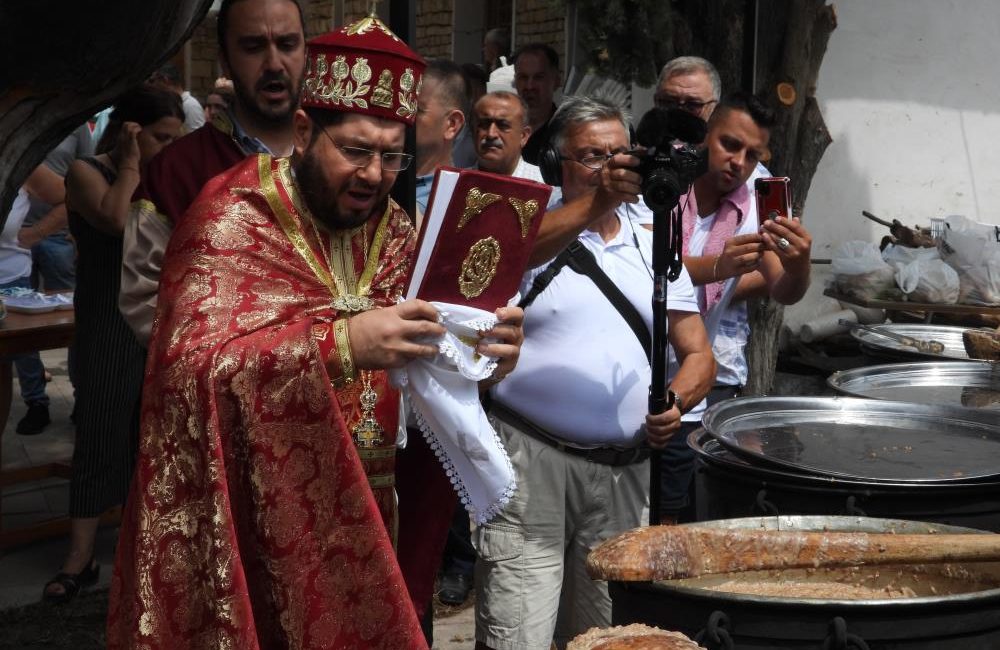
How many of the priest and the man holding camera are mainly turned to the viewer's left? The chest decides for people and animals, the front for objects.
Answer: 0

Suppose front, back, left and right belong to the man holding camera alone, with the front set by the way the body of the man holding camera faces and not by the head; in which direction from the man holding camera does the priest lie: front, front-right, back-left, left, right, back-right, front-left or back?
right

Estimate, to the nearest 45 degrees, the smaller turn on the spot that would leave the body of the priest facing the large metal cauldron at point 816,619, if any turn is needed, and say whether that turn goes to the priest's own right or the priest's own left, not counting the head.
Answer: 0° — they already face it

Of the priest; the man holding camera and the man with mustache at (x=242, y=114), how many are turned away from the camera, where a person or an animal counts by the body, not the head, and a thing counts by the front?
0

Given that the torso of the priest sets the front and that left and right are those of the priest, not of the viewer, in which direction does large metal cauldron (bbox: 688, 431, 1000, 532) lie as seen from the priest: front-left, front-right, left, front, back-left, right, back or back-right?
front-left

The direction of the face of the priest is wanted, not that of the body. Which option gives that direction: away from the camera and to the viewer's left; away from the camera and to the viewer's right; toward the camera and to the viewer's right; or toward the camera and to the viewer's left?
toward the camera and to the viewer's right

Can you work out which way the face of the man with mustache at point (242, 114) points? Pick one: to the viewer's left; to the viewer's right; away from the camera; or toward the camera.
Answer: toward the camera

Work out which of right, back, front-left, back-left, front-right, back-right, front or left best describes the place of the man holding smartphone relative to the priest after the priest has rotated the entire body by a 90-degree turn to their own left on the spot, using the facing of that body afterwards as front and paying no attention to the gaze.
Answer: front

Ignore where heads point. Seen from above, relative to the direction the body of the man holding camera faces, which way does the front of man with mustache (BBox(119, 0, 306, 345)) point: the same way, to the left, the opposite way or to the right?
the same way

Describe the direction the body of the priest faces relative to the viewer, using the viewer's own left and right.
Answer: facing the viewer and to the right of the viewer

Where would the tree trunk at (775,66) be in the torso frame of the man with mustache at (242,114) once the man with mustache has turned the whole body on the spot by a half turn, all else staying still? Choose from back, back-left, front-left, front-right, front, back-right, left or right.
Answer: right

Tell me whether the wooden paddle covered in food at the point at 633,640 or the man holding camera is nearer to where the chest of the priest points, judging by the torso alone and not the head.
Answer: the wooden paddle covered in food

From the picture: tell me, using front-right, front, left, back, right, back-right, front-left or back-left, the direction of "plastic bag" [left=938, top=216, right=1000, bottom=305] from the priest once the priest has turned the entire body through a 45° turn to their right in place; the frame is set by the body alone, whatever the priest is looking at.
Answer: back-left

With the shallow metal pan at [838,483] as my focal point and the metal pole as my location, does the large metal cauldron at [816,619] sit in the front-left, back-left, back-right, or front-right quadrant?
front-right

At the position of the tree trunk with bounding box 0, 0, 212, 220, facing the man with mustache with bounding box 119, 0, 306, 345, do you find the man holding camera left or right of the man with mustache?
right

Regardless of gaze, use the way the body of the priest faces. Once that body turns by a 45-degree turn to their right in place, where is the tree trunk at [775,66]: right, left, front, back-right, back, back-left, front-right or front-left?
back-left

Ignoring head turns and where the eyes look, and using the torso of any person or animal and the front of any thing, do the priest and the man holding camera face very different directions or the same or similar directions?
same or similar directions
